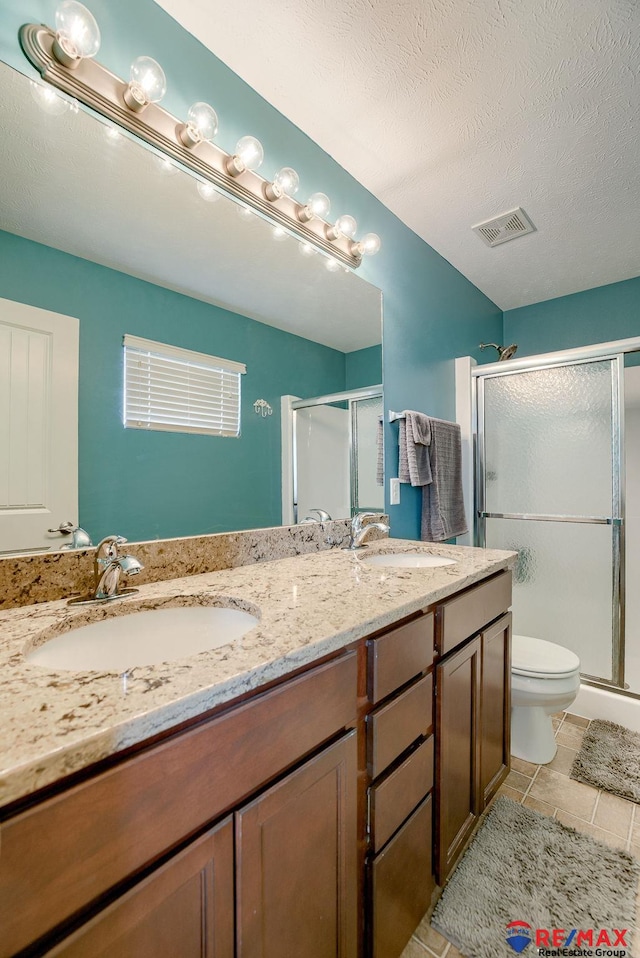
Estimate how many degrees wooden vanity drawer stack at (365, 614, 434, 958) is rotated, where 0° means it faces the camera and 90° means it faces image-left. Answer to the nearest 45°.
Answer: approximately 315°

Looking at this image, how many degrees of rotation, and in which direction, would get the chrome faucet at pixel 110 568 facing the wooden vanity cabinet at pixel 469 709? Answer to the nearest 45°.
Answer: approximately 45° to its left

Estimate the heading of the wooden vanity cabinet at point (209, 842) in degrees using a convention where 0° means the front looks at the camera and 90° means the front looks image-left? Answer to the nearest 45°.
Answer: approximately 315°

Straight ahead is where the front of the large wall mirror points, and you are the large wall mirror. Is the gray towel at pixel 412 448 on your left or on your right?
on your left

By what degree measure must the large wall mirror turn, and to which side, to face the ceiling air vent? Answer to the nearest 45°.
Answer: approximately 45° to its left
